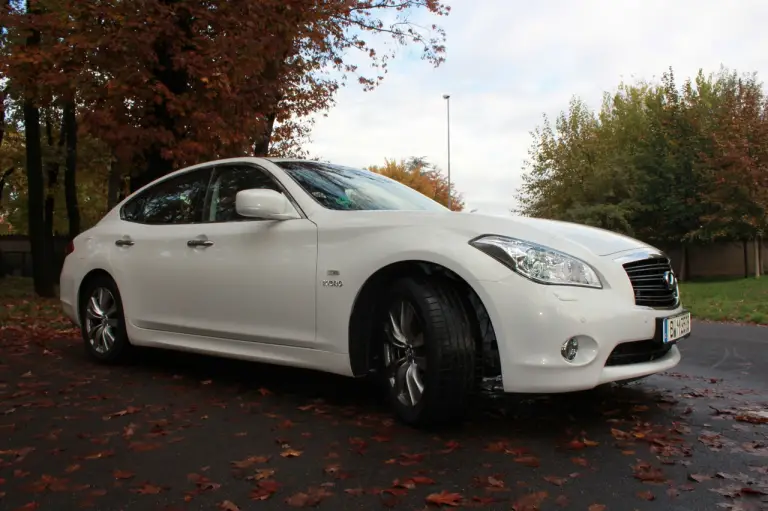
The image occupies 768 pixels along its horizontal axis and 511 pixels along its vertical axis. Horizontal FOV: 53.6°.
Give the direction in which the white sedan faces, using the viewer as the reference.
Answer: facing the viewer and to the right of the viewer

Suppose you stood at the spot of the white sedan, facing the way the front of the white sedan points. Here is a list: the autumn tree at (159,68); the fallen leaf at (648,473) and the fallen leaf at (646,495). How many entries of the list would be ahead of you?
2

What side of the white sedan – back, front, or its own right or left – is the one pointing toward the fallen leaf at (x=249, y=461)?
right

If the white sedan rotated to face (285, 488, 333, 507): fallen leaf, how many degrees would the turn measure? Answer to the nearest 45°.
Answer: approximately 45° to its right

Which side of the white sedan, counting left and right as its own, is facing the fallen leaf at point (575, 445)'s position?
front

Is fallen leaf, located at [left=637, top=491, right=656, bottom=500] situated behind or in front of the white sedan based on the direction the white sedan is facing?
in front

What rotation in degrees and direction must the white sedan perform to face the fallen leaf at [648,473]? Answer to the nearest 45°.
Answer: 0° — it already faces it
